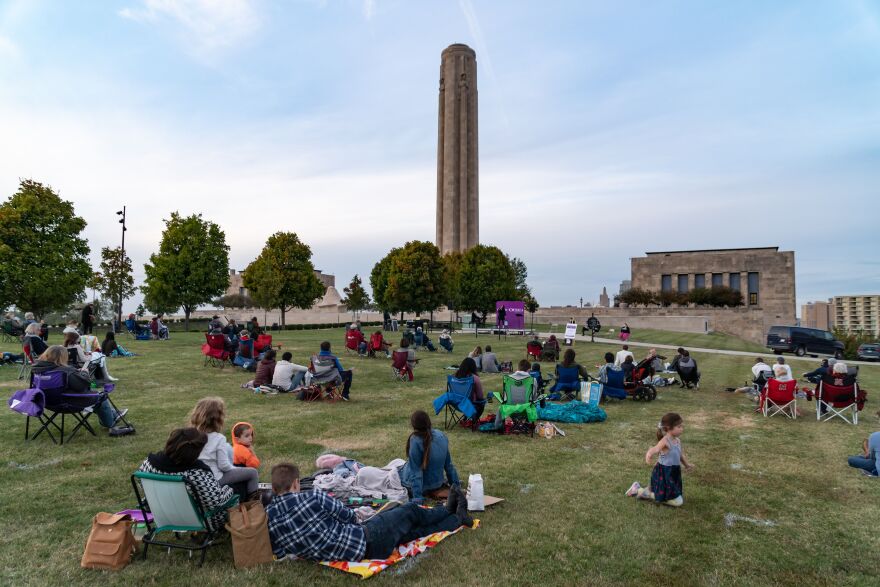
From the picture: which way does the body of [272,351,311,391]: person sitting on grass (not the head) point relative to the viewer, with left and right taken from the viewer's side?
facing away from the viewer and to the right of the viewer

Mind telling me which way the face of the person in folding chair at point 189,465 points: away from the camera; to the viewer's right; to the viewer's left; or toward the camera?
away from the camera

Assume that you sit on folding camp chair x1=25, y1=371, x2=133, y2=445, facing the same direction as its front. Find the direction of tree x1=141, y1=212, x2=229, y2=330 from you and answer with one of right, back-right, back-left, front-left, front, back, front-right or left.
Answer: front-left

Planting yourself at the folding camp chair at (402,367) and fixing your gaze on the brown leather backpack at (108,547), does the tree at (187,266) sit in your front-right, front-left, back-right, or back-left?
back-right

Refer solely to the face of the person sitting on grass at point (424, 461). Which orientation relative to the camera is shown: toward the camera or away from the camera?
away from the camera

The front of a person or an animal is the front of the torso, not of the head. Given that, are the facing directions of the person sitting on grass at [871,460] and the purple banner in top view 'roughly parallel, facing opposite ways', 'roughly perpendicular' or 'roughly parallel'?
roughly parallel, facing opposite ways

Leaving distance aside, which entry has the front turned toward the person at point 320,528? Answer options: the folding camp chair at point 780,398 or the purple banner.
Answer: the purple banner

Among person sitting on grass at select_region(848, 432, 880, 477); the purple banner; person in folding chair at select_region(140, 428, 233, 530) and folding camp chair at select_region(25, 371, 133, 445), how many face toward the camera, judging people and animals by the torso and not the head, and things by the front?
1

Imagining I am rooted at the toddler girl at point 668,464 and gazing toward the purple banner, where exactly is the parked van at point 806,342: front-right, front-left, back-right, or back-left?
front-right

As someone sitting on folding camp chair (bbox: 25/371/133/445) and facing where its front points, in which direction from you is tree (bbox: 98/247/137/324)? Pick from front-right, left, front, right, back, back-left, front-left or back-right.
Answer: front-left

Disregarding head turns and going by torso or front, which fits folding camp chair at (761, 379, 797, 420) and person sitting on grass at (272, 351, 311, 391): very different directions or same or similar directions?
same or similar directions

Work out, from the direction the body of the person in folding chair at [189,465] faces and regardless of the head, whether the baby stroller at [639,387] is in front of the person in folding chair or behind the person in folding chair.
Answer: in front

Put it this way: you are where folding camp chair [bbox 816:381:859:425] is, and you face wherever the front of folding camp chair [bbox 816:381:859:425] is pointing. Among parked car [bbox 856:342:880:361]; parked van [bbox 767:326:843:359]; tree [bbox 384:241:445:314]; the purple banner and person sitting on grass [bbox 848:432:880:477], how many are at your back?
1

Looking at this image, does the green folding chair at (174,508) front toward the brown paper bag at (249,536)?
no

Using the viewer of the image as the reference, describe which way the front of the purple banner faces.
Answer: facing the viewer

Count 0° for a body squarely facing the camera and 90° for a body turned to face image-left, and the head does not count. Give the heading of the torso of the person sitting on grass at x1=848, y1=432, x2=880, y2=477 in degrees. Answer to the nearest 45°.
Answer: approximately 135°
